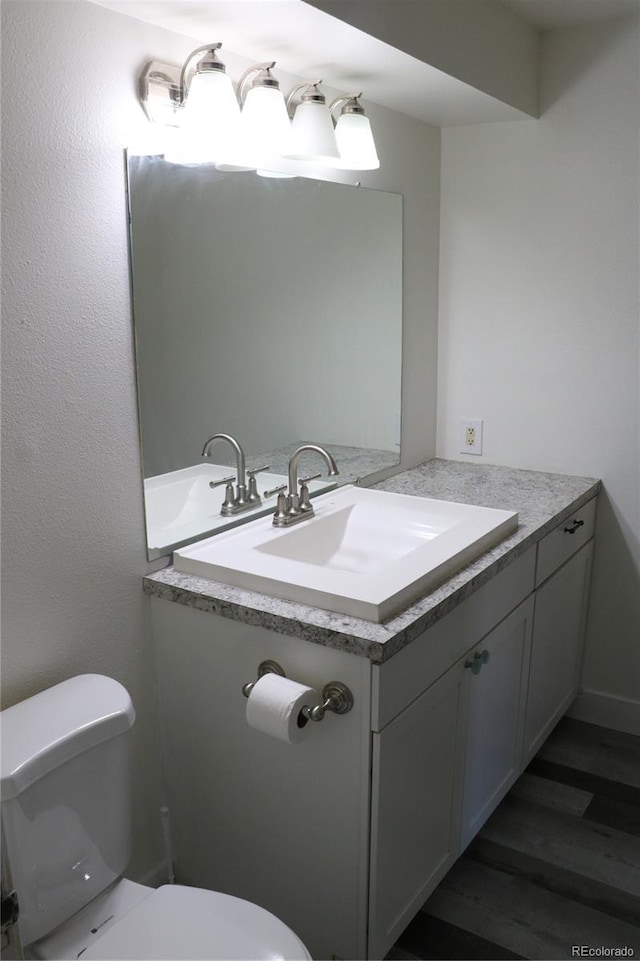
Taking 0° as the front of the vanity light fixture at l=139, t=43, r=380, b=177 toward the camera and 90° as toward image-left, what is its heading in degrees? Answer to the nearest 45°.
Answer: approximately 315°

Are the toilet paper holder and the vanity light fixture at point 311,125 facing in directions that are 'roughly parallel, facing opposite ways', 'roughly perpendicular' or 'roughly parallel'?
roughly perpendicular

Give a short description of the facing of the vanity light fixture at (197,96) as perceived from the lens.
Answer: facing the viewer and to the right of the viewer

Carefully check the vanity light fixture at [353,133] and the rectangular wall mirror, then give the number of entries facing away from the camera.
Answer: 0

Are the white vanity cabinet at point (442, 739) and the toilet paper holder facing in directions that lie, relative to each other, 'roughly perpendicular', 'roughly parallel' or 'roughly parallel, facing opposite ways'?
roughly perpendicular

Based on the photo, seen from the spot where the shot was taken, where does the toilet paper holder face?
facing the viewer and to the left of the viewer

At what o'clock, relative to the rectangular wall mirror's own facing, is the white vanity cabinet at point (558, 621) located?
The white vanity cabinet is roughly at 10 o'clock from the rectangular wall mirror.

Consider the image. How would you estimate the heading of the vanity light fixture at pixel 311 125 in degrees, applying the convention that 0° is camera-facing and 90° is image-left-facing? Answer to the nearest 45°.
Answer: approximately 315°
